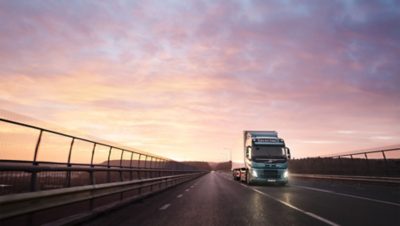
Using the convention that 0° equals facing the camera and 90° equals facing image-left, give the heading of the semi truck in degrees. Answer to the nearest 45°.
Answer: approximately 0°
